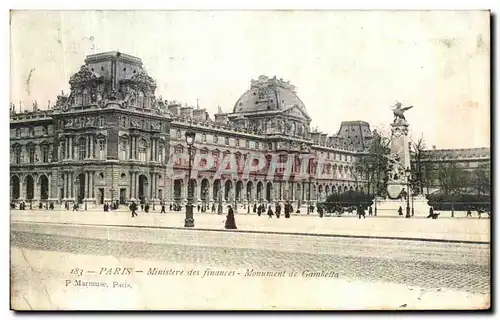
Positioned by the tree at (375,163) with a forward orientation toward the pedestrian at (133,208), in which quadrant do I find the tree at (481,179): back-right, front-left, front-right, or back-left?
back-left
